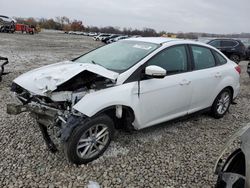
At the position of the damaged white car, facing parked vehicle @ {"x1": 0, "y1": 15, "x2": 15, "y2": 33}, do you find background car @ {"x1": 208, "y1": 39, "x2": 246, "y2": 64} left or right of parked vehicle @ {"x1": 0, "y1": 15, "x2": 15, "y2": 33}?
right

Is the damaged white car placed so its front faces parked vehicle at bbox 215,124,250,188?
no

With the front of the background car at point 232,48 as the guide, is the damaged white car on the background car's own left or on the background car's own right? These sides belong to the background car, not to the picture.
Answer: on the background car's own left

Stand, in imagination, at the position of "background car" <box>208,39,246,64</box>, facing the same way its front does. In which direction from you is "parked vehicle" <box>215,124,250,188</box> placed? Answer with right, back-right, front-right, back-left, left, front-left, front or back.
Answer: left

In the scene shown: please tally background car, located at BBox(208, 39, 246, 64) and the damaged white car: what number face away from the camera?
0

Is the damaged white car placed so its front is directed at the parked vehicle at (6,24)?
no

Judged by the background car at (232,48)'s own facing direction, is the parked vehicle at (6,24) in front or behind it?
in front

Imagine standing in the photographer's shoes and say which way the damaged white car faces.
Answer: facing the viewer and to the left of the viewer

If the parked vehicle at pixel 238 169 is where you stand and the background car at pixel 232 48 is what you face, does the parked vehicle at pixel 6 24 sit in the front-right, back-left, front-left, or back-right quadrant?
front-left

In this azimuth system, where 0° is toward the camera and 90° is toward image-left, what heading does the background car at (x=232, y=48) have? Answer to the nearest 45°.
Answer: approximately 90°

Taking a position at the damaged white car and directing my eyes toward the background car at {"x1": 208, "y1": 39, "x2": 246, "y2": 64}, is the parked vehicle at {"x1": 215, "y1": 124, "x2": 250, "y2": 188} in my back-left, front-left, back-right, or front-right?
back-right

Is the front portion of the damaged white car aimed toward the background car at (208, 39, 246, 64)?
no
